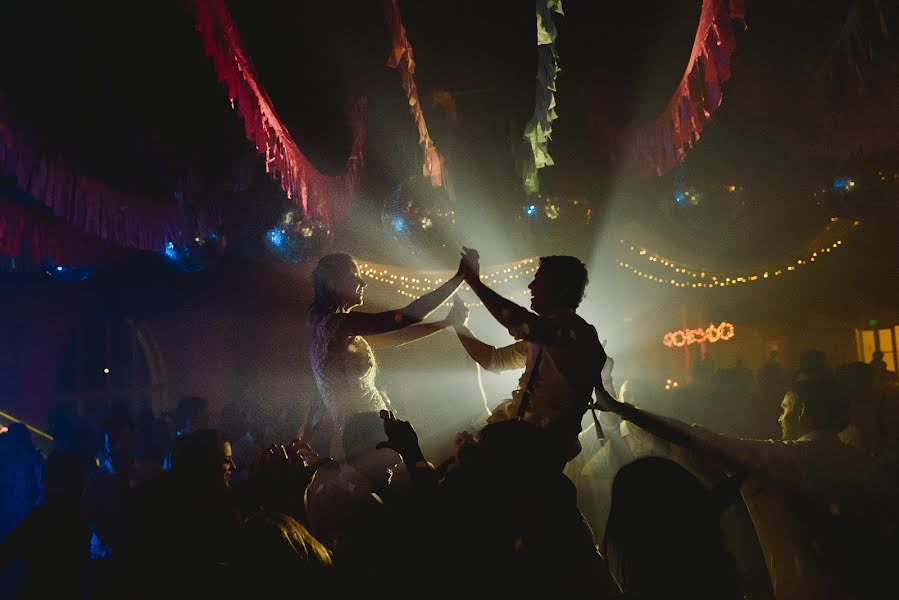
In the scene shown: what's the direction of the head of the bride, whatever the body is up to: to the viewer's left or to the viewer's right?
to the viewer's right

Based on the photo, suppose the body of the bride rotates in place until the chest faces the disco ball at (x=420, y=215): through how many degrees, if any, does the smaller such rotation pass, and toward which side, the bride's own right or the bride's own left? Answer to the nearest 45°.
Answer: approximately 90° to the bride's own left

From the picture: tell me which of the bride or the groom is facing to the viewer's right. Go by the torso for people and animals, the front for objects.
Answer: the bride

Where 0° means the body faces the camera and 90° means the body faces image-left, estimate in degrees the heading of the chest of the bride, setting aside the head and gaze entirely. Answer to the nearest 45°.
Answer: approximately 270°

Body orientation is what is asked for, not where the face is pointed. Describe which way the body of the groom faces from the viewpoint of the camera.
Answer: to the viewer's left

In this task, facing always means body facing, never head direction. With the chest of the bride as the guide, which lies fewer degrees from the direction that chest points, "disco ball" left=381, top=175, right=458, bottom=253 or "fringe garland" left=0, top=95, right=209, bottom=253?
the disco ball

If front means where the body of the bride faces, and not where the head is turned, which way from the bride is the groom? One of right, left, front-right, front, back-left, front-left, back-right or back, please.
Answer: front-right

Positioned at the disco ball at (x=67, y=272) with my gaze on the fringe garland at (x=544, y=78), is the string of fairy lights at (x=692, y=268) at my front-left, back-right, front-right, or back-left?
front-left

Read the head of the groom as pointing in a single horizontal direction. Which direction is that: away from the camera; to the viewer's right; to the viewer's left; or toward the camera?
to the viewer's left

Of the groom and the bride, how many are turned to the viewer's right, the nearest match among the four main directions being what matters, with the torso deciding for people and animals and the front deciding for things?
1

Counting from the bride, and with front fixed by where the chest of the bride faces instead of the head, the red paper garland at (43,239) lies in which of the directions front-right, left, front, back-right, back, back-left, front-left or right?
back-left

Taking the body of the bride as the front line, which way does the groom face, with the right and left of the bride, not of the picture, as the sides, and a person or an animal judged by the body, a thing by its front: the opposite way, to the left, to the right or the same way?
the opposite way
